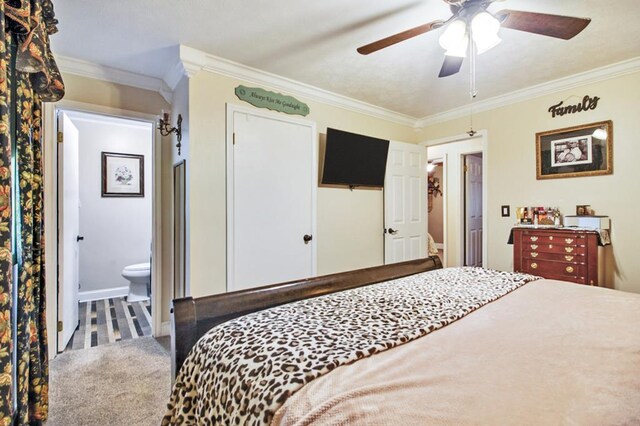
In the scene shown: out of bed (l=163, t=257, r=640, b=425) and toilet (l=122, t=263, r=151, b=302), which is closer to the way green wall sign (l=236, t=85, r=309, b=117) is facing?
the bed

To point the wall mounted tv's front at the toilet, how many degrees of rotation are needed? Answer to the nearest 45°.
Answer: approximately 135° to its right

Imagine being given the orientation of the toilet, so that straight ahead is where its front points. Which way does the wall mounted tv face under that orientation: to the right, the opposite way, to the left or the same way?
to the left

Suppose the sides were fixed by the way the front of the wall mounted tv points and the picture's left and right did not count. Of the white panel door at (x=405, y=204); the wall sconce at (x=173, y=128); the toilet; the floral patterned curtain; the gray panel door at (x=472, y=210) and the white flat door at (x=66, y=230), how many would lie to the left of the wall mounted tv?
2

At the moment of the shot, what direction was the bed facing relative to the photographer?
facing away from the viewer and to the left of the viewer

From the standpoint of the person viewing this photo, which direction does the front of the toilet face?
facing to the left of the viewer

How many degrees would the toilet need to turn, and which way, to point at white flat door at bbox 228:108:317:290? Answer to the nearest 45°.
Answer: approximately 135° to its left

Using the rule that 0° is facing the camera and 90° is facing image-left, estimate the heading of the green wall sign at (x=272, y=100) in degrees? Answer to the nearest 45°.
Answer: approximately 315°

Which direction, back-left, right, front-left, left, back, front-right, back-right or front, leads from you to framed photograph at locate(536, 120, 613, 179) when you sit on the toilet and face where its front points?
back-left
